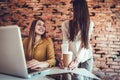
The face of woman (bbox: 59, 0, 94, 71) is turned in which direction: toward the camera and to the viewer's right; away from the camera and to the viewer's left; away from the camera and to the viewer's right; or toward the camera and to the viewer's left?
away from the camera and to the viewer's left

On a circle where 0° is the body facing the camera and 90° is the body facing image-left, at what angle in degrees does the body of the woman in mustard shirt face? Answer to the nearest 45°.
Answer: approximately 0°

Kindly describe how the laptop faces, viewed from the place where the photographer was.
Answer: facing away from the viewer and to the right of the viewer

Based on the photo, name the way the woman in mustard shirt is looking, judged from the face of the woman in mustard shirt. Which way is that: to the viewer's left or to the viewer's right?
to the viewer's right
